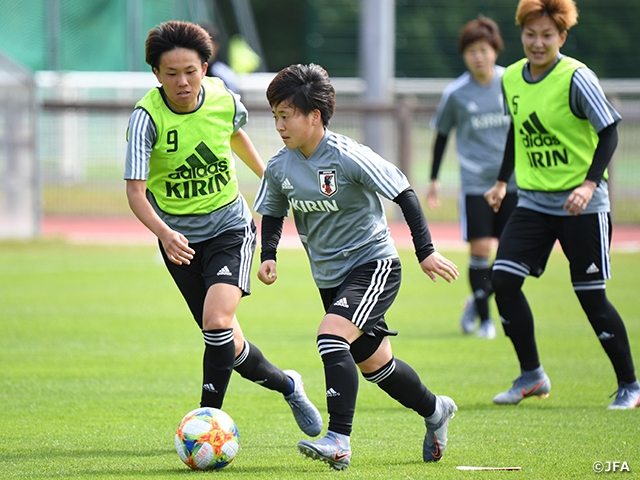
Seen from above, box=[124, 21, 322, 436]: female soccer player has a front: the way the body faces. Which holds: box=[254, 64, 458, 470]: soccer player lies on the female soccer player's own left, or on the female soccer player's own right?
on the female soccer player's own left

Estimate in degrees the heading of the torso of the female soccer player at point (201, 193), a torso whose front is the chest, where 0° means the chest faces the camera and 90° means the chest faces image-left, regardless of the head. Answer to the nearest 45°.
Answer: approximately 0°

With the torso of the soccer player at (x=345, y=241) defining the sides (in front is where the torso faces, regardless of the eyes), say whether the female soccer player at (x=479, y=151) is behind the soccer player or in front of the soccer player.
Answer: behind
